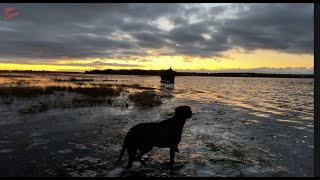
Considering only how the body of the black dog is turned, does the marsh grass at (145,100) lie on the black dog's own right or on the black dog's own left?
on the black dog's own left

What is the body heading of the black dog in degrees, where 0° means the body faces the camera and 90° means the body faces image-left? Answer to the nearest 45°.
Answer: approximately 270°
